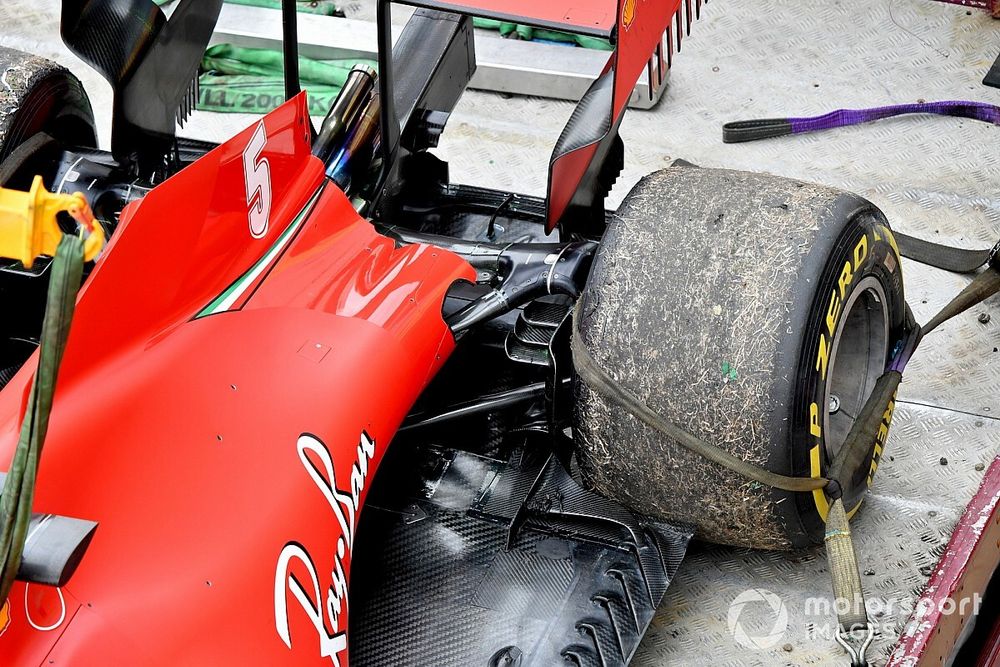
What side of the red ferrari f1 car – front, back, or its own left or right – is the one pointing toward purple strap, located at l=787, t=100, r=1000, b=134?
back

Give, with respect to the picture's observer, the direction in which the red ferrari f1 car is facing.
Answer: facing the viewer and to the left of the viewer

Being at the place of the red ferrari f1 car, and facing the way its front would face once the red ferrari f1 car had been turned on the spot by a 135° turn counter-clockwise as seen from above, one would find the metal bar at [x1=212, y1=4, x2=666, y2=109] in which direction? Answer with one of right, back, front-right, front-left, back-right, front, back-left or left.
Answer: left
